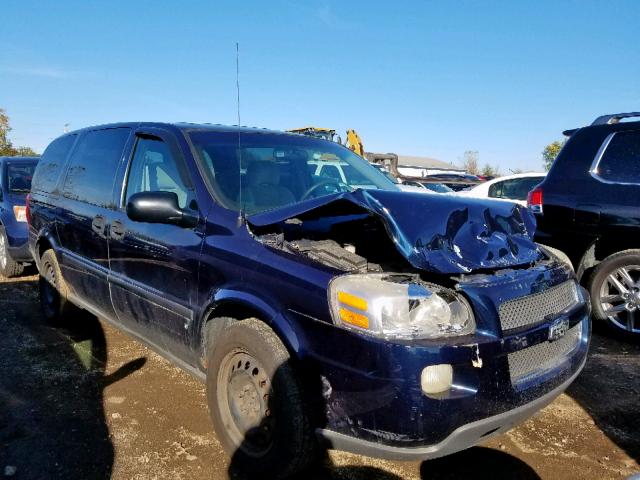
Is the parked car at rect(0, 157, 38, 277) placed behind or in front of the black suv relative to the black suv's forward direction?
behind

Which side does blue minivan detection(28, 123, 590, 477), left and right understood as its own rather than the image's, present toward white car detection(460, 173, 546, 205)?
left

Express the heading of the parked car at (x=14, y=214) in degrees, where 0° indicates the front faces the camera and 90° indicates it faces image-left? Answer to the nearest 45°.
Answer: approximately 135°

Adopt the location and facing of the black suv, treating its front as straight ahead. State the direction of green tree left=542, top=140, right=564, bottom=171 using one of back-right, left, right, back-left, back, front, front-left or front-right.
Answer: left

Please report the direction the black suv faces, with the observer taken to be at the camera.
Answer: facing to the right of the viewer

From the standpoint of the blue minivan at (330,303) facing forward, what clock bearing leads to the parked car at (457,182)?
The parked car is roughly at 8 o'clock from the blue minivan.

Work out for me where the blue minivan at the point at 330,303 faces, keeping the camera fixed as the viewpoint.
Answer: facing the viewer and to the right of the viewer

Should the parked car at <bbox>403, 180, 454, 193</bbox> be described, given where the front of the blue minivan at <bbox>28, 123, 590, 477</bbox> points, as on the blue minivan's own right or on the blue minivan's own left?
on the blue minivan's own left

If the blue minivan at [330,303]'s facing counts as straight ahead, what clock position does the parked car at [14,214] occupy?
The parked car is roughly at 6 o'clock from the blue minivan.

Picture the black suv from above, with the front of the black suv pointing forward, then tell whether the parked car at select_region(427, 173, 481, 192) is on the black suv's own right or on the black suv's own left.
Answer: on the black suv's own left
